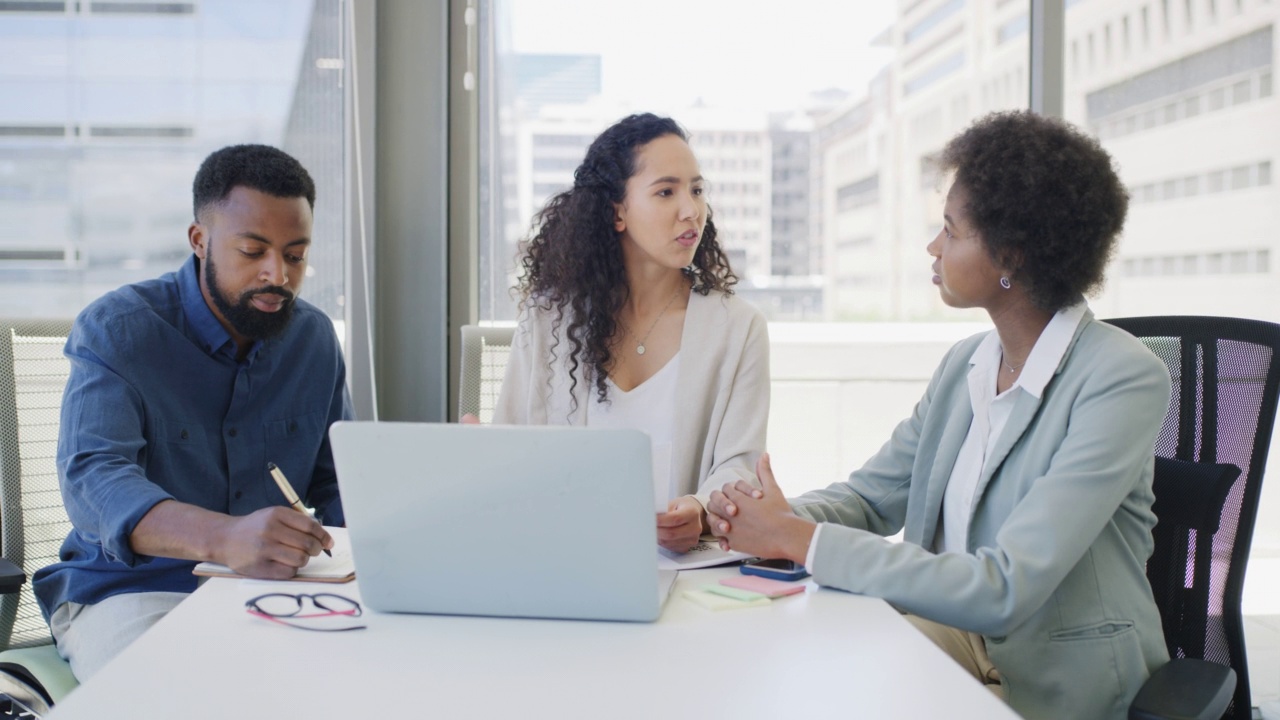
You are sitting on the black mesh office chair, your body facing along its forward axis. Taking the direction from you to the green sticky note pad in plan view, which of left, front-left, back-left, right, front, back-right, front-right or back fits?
front

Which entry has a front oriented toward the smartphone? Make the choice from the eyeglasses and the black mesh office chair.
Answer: the black mesh office chair

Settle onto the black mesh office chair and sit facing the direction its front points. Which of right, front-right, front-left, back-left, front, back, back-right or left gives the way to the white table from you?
front

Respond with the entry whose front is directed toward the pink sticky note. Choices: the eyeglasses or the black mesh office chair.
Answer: the black mesh office chair

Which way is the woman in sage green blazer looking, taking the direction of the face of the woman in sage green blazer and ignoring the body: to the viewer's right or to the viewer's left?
to the viewer's left

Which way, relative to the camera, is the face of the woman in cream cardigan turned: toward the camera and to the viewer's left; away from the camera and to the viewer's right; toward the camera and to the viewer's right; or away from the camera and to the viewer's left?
toward the camera and to the viewer's right

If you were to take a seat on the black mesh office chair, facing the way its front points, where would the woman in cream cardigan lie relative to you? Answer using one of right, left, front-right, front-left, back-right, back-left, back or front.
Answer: front-right

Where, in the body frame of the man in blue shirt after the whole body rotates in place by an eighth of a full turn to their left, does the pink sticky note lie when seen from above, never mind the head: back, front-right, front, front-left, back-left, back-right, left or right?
front-right

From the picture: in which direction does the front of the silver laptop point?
away from the camera

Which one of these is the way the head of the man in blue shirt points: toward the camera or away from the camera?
toward the camera

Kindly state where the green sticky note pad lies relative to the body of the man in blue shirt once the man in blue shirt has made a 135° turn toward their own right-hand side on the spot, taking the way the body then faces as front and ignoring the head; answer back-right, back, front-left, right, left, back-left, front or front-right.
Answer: back-left

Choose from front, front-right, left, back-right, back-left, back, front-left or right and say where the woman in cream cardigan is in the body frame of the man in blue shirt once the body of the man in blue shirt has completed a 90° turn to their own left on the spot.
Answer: front-right

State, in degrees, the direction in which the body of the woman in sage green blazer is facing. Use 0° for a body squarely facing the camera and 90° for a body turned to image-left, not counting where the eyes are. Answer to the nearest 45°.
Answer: approximately 45°

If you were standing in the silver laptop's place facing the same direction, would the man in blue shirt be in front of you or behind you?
in front
